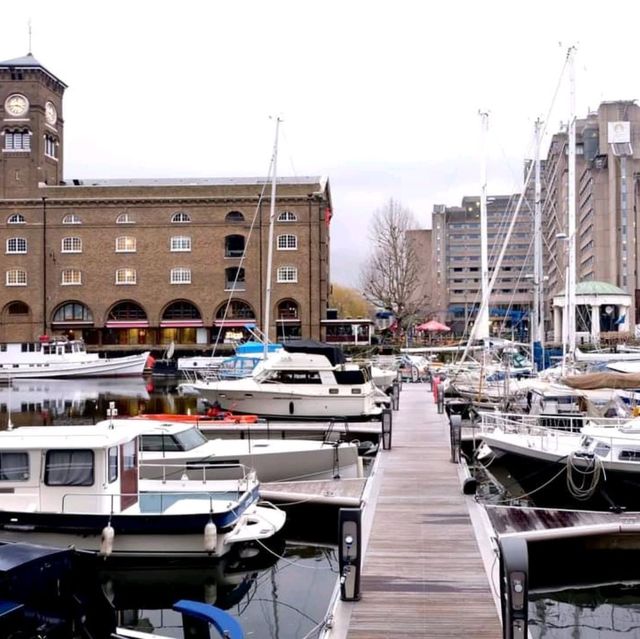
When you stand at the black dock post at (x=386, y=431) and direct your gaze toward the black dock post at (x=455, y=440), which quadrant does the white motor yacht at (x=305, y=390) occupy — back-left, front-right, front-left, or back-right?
back-left

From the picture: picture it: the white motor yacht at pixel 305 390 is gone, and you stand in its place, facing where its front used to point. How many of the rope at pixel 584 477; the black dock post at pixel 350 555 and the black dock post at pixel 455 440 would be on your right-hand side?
0

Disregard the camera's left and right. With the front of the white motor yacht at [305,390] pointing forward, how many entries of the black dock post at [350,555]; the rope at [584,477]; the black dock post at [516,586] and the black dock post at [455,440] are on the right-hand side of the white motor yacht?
0

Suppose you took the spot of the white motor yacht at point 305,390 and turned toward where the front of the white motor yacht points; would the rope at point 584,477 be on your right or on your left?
on your left

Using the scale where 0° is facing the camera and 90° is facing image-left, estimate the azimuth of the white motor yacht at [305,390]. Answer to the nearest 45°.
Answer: approximately 90°

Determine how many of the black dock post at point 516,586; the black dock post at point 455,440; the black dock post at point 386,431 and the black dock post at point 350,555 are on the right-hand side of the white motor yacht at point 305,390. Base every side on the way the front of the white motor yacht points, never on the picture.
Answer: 0

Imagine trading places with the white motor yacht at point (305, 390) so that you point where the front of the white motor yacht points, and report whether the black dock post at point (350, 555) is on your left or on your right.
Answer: on your left

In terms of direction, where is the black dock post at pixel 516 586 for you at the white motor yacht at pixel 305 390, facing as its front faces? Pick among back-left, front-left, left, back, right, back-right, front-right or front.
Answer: left

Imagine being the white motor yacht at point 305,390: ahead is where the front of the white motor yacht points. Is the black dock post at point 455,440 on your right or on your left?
on your left
